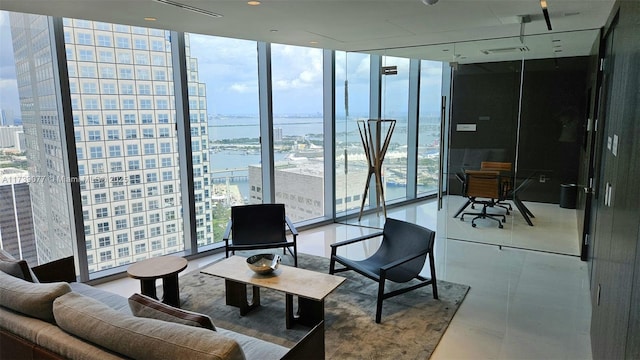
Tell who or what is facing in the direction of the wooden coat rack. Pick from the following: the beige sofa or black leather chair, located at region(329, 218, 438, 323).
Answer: the beige sofa

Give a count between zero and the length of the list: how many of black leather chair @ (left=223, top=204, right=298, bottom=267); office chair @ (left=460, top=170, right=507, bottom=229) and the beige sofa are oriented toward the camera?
1

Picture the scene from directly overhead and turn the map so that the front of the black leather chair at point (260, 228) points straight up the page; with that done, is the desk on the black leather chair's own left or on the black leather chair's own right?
on the black leather chair's own left

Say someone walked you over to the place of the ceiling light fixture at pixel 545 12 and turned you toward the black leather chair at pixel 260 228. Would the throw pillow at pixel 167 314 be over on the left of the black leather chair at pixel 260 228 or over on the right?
left

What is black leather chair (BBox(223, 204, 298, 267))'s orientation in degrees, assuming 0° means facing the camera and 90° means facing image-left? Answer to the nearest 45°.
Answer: approximately 0°

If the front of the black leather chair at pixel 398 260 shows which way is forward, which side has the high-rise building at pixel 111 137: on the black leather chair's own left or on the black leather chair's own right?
on the black leather chair's own right

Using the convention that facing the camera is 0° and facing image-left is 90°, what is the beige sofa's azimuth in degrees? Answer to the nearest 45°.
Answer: approximately 225°

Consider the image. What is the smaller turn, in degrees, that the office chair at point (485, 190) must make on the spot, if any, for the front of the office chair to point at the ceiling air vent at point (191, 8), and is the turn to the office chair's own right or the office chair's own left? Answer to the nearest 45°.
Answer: approximately 135° to the office chair's own left

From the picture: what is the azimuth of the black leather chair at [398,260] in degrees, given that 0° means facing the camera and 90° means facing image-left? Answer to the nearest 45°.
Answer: approximately 45°

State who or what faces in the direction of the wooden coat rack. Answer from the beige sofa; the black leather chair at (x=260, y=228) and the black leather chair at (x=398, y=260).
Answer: the beige sofa

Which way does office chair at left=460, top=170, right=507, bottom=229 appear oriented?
away from the camera

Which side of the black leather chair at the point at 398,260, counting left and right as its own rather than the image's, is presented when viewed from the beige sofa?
front

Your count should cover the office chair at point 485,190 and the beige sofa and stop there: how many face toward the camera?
0
